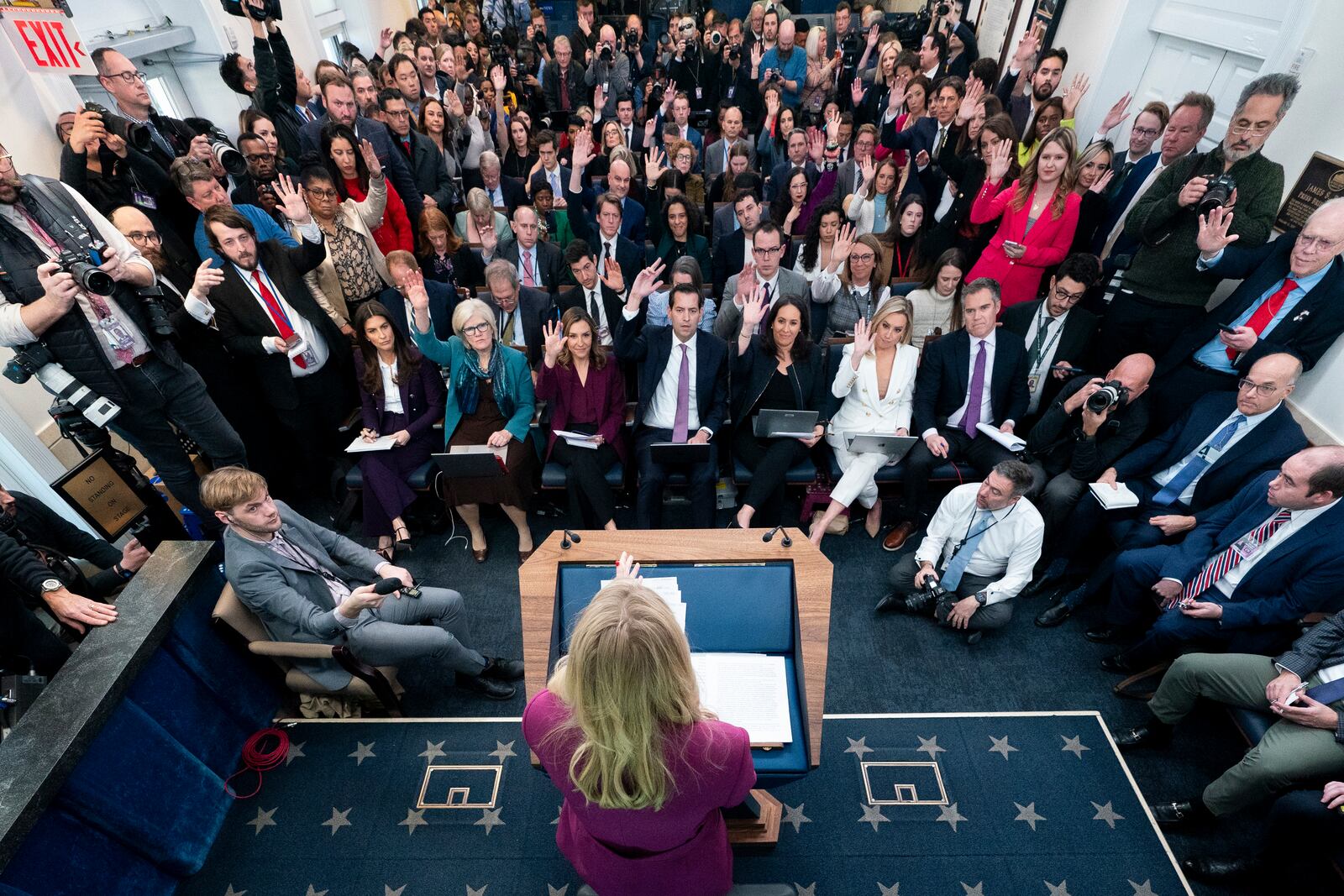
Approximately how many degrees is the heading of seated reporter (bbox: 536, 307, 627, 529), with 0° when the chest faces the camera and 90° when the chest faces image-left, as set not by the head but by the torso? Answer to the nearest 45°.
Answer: approximately 0°

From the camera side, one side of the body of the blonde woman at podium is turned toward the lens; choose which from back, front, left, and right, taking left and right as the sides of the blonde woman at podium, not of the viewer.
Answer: back

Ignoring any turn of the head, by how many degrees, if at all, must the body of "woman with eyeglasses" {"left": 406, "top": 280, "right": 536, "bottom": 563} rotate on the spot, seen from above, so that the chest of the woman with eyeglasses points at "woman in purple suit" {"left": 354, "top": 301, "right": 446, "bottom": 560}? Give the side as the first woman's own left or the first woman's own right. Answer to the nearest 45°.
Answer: approximately 90° to the first woman's own right

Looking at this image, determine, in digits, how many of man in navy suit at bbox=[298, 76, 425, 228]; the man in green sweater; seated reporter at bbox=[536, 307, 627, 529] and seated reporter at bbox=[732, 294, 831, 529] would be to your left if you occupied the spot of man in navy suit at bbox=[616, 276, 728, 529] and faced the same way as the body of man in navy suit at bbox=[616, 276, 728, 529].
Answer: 2

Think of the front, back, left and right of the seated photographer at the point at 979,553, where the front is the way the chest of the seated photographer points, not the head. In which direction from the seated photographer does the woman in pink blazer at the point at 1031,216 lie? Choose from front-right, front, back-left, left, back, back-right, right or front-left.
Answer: back-right

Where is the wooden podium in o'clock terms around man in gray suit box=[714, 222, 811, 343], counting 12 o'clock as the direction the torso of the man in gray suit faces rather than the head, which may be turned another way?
The wooden podium is roughly at 12 o'clock from the man in gray suit.

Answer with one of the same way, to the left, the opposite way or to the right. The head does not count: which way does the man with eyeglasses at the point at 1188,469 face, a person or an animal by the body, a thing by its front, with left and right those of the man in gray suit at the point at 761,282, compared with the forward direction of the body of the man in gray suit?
to the right

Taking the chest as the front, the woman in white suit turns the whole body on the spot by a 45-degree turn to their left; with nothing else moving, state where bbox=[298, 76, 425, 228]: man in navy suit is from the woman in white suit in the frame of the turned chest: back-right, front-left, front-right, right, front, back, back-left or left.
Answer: back-right

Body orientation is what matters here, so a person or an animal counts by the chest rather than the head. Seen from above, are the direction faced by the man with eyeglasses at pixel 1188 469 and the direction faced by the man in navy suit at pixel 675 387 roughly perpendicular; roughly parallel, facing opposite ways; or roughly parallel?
roughly perpendicular
